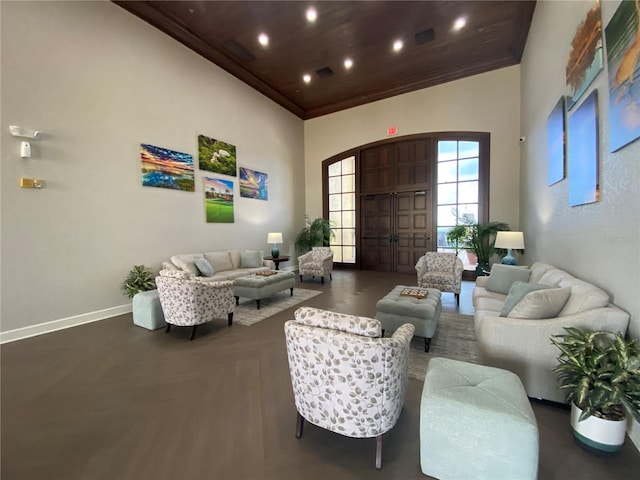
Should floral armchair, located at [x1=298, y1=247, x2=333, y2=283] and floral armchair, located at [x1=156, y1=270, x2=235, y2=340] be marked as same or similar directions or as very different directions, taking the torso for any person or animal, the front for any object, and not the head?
very different directions

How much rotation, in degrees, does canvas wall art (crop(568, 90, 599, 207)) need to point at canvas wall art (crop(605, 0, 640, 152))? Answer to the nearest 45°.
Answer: approximately 90° to its left

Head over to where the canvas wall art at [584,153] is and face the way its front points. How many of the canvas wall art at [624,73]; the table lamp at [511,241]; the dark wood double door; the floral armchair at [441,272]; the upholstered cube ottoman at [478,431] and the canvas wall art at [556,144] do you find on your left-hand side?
2

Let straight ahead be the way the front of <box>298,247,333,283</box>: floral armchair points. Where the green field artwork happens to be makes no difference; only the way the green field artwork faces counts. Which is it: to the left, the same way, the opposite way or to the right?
to the left

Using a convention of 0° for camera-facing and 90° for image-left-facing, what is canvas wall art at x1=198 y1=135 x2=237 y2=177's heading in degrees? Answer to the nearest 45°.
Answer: approximately 315°

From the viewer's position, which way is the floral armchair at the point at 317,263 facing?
facing the viewer and to the left of the viewer

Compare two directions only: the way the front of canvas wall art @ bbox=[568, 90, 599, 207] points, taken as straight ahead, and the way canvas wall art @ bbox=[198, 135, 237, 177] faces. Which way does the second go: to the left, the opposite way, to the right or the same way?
the opposite way

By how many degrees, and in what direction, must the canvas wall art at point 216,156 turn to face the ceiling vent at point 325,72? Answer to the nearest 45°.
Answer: approximately 45° to its left

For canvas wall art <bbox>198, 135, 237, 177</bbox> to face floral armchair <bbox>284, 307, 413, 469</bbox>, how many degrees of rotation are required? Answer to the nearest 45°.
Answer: approximately 45° to its right

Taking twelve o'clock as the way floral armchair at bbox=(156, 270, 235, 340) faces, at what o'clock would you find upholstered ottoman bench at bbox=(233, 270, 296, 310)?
The upholstered ottoman bench is roughly at 12 o'clock from the floral armchair.

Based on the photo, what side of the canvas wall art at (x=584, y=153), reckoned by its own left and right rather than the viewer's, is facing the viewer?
left

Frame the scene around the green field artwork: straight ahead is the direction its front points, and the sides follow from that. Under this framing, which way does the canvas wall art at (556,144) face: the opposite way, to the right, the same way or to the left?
the opposite way

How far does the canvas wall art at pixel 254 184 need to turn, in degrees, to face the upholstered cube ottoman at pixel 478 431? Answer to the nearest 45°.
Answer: approximately 45° to its right

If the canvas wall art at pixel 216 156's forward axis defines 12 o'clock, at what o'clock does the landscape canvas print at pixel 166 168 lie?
The landscape canvas print is roughly at 3 o'clock from the canvas wall art.

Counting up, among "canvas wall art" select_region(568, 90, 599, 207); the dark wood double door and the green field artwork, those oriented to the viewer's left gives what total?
1

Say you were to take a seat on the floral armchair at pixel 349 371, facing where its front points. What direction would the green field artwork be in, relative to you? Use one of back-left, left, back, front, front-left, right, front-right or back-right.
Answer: left

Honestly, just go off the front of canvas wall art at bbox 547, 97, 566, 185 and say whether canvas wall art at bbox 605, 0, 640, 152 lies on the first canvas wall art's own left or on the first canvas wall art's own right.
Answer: on the first canvas wall art's own left

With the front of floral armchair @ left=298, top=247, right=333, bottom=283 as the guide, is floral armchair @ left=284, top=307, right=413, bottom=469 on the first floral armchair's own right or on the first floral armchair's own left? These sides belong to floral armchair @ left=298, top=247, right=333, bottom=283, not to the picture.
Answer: on the first floral armchair's own left

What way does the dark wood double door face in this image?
toward the camera

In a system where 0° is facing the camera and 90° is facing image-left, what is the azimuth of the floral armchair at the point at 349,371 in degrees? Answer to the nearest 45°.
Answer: approximately 225°
